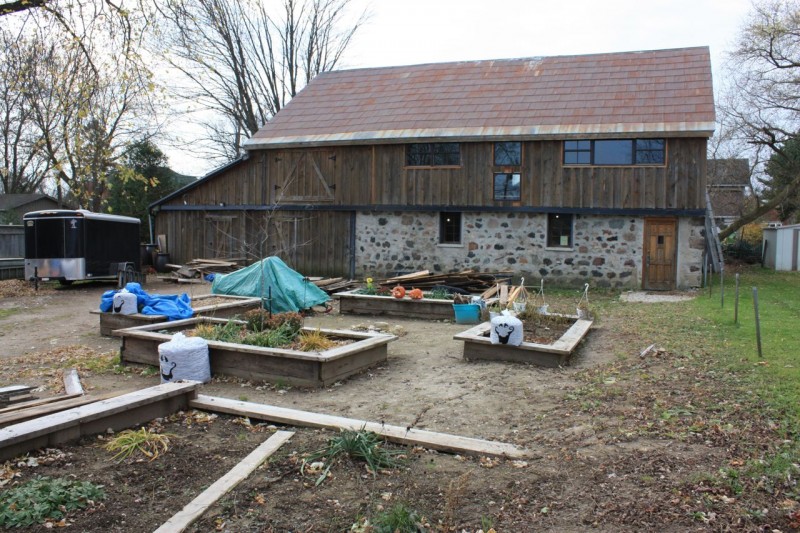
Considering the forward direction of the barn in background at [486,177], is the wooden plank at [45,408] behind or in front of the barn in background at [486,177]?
in front

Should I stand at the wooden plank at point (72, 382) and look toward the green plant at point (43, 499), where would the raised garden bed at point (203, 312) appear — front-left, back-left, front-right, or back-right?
back-left

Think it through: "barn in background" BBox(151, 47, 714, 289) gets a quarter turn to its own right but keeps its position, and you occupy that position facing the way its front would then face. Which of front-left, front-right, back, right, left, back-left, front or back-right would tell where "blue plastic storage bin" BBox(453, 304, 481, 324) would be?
left

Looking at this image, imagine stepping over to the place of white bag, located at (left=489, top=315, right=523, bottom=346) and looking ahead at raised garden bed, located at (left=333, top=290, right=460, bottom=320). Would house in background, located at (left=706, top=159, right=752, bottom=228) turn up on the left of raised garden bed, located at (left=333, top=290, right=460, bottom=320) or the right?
right

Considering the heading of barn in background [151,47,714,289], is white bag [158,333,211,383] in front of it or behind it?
in front

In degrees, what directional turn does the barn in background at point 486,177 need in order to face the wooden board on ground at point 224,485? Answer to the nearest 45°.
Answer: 0° — it already faces it

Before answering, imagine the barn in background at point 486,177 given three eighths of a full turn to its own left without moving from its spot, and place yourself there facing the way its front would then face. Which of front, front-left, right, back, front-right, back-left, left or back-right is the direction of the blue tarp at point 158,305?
back

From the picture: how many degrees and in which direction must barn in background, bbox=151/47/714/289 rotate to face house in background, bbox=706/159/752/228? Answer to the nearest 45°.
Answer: approximately 135° to its left

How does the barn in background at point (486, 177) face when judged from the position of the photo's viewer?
facing the viewer
